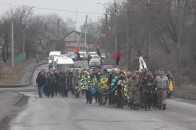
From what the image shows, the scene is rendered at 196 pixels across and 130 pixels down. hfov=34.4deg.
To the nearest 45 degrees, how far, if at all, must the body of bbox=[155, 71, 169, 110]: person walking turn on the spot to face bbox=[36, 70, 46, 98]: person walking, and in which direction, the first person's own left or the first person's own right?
approximately 135° to the first person's own right

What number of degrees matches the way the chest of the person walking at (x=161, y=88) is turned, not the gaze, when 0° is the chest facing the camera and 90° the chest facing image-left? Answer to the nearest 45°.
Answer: approximately 0°
